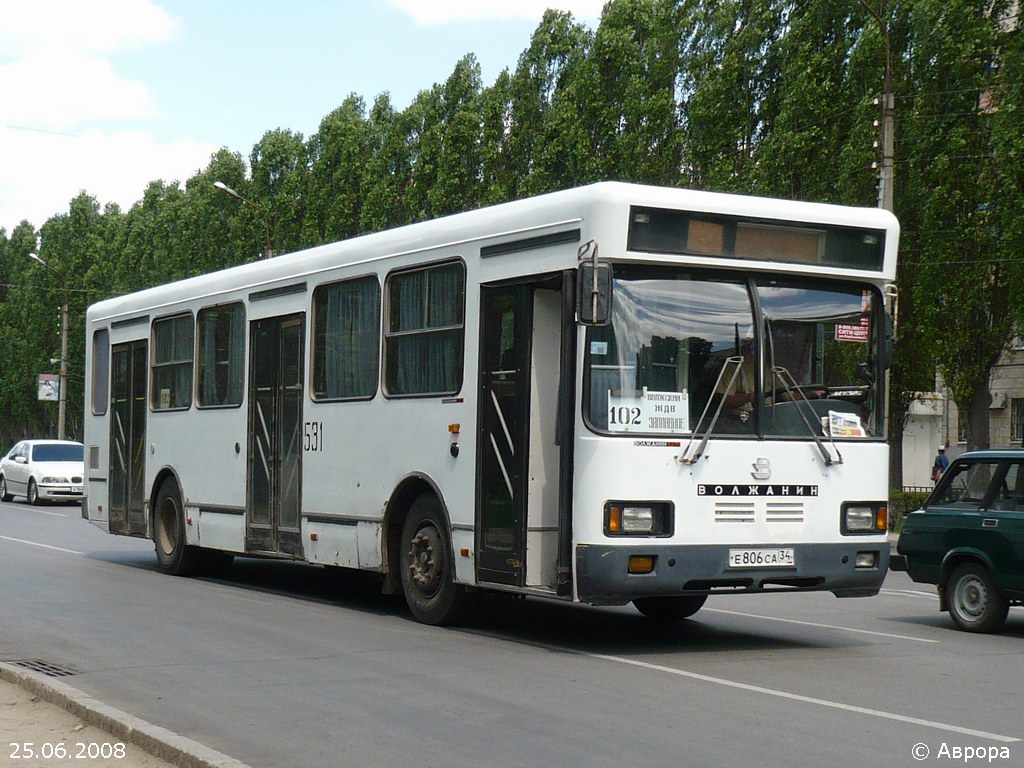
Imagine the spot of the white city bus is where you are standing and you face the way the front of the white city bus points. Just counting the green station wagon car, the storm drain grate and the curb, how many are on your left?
1

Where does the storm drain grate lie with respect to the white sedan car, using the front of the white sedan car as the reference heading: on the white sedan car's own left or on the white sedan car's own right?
on the white sedan car's own right

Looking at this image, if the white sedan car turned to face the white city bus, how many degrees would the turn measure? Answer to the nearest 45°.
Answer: approximately 45° to its right

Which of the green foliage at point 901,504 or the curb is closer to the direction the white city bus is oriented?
the curb

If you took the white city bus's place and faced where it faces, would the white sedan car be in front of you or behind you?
behind

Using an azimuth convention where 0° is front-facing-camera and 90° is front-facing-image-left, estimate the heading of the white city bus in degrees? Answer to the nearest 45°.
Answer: approximately 315°

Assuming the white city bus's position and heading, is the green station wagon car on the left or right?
on its left

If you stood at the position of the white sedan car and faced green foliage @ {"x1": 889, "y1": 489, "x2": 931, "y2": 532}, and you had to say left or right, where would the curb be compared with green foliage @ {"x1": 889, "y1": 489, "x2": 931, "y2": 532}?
right

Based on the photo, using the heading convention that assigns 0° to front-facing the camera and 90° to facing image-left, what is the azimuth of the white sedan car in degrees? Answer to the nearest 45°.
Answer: approximately 315°

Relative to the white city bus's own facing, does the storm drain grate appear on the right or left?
on its right
